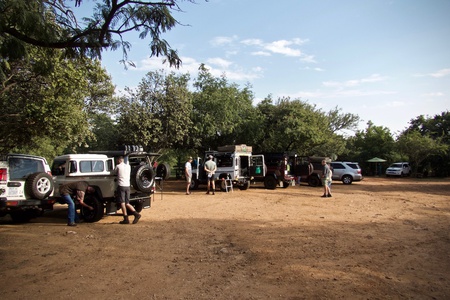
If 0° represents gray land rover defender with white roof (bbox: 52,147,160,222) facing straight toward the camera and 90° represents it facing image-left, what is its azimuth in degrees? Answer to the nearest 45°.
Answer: approximately 135°

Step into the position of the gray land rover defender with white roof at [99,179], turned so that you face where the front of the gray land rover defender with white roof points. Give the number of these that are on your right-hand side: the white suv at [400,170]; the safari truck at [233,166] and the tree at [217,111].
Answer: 3

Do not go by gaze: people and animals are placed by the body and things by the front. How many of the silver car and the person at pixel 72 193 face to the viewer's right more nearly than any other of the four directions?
1

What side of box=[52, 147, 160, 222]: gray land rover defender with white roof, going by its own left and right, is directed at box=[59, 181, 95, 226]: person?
left
